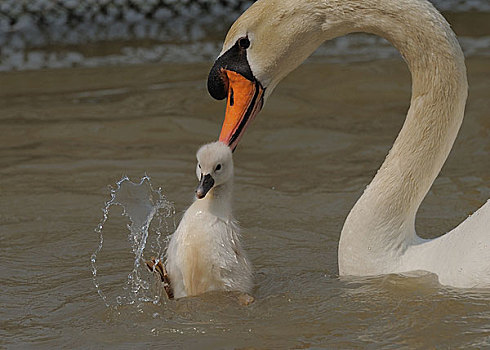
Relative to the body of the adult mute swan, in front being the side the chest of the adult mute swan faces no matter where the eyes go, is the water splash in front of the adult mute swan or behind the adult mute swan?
in front

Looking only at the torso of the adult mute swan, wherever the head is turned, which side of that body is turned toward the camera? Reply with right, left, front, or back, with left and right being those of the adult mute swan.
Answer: left
